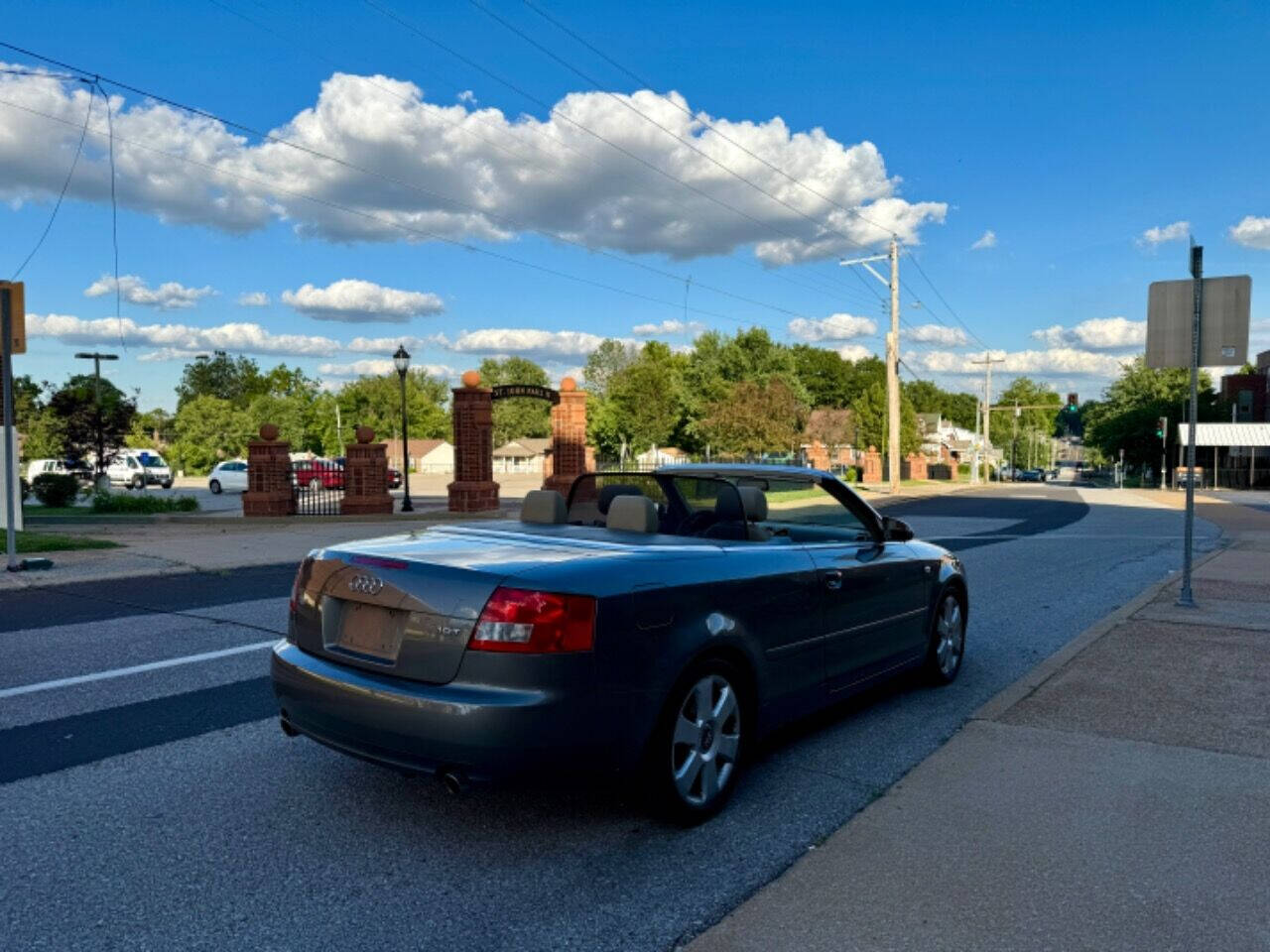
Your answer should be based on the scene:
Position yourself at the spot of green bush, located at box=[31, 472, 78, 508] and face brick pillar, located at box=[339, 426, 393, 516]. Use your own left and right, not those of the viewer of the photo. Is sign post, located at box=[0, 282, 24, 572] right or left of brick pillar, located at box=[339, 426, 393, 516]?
right

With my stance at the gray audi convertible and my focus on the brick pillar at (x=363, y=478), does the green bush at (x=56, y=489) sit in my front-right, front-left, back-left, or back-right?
front-left

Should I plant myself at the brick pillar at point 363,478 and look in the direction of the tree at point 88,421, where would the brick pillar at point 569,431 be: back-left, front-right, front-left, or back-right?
back-right

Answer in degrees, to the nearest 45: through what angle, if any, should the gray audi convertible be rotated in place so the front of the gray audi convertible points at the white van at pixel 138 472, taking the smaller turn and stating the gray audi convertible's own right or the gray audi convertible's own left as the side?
approximately 90° to the gray audi convertible's own left

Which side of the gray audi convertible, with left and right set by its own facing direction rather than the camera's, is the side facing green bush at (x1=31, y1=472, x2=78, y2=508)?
left

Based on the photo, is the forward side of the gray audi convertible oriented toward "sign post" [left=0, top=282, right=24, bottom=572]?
no

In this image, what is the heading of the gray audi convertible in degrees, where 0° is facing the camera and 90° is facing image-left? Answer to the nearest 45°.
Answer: approximately 225°

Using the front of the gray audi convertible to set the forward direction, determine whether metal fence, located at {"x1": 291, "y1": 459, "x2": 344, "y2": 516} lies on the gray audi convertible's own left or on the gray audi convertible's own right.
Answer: on the gray audi convertible's own left

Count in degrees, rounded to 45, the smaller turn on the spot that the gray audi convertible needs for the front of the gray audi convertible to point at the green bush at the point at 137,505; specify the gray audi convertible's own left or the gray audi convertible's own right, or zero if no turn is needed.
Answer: approximately 90° to the gray audi convertible's own left

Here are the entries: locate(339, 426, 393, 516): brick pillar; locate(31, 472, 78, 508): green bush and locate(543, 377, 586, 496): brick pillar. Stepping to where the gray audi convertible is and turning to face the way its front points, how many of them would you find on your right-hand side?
0

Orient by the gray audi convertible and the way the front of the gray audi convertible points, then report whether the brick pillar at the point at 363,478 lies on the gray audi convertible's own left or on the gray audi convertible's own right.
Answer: on the gray audi convertible's own left

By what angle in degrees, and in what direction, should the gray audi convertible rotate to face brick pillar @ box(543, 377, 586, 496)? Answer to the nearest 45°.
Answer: approximately 45° to its left
